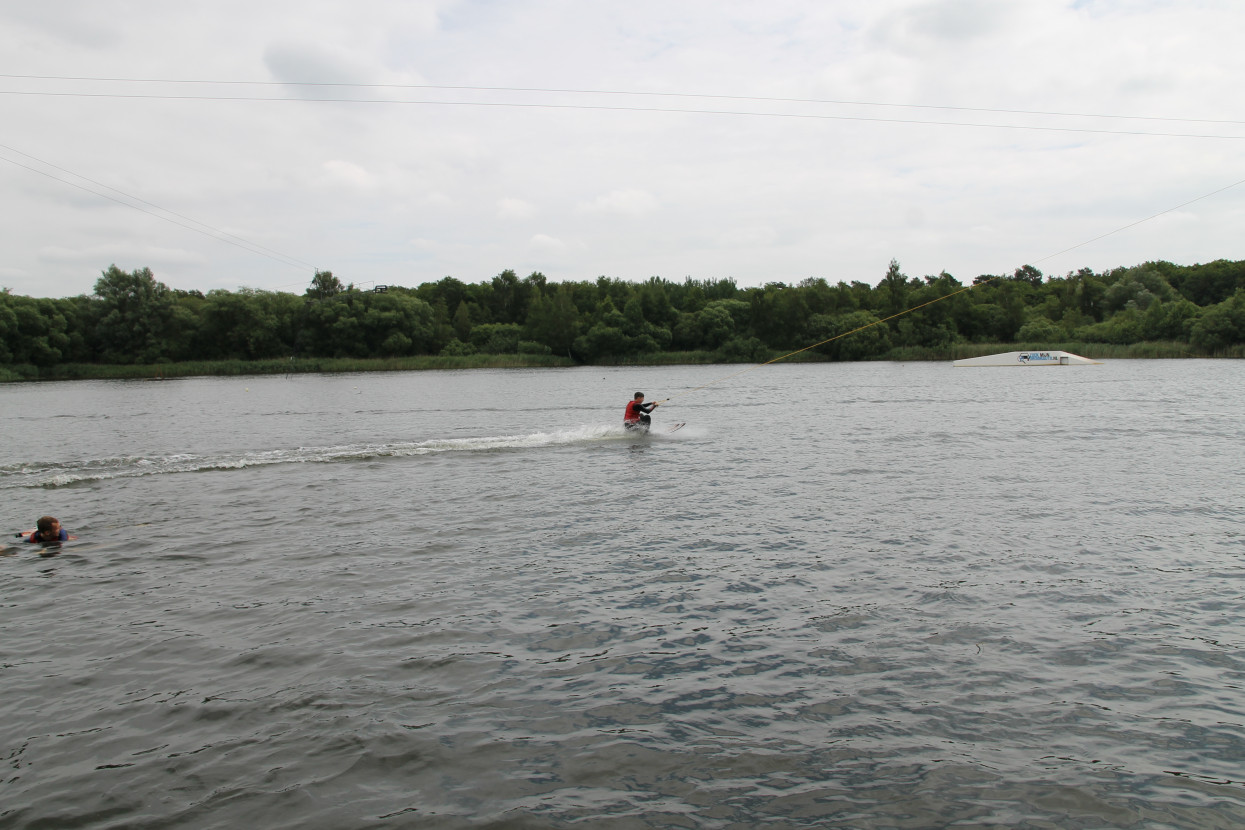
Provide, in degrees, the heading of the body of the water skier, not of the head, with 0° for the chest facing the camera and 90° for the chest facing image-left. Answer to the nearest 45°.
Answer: approximately 270°

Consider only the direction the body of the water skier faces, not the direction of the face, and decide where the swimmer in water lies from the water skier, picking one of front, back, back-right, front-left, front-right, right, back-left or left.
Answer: back-right
